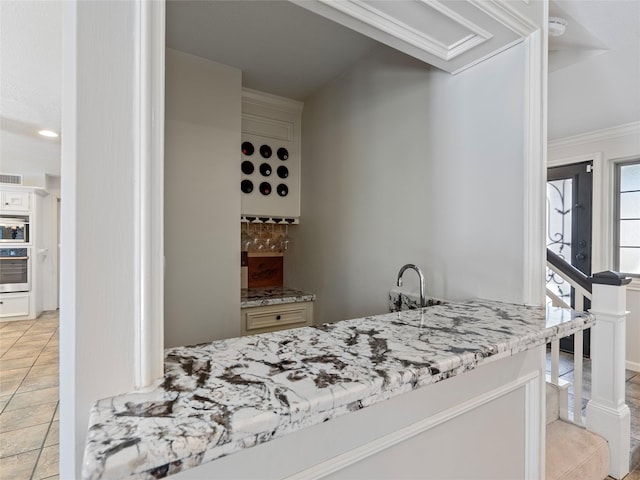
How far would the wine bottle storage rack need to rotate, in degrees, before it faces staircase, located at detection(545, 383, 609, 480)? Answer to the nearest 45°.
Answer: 0° — it already faces it

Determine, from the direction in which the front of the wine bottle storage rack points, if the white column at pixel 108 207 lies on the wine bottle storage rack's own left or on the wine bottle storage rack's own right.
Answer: on the wine bottle storage rack's own right
